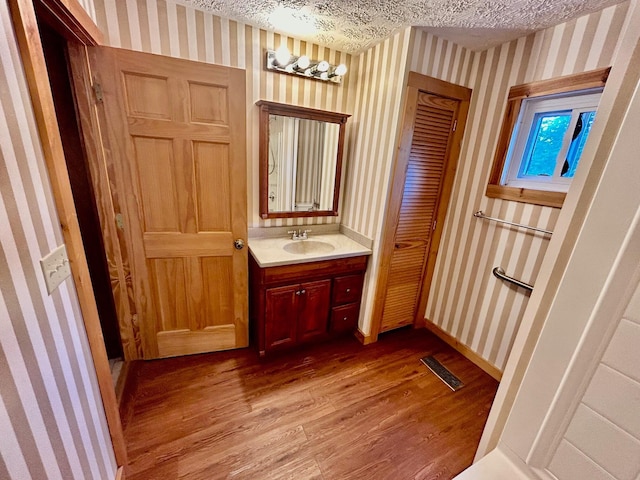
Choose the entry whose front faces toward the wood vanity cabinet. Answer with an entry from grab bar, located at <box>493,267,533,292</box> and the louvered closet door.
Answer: the grab bar

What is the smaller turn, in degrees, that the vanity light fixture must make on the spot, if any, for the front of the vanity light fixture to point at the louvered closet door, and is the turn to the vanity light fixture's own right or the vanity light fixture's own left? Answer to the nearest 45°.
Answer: approximately 45° to the vanity light fixture's own left

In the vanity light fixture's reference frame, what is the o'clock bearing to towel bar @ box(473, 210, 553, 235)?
The towel bar is roughly at 11 o'clock from the vanity light fixture.

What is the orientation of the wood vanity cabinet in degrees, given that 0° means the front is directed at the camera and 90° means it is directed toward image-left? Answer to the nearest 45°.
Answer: approximately 315°

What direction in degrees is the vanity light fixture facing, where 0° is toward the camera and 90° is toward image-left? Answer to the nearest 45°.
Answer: approximately 315°

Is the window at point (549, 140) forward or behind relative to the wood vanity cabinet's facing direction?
forward
